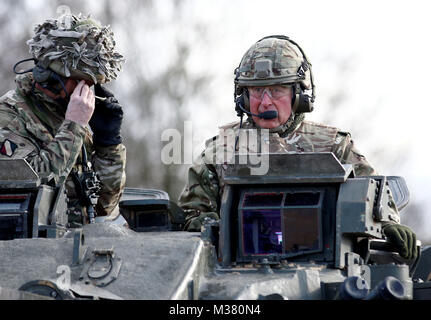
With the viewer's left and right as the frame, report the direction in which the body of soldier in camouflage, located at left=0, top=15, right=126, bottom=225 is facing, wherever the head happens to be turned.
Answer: facing the viewer and to the right of the viewer

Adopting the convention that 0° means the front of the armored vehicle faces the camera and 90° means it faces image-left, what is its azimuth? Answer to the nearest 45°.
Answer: approximately 0°

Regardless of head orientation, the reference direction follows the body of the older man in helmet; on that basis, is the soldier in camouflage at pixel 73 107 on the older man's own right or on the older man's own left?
on the older man's own right
